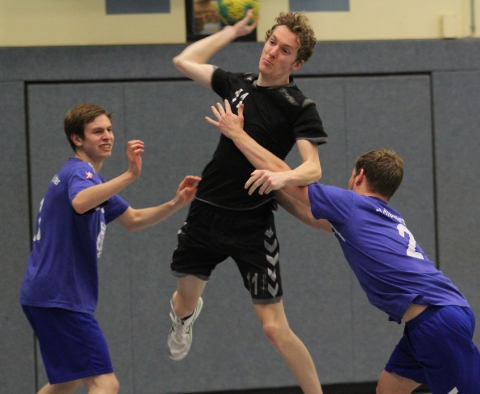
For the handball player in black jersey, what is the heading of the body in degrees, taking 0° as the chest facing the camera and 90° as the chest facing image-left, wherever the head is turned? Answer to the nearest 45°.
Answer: approximately 45°

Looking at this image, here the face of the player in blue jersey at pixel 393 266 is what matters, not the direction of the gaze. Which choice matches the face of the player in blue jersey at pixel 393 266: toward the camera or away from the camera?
away from the camera

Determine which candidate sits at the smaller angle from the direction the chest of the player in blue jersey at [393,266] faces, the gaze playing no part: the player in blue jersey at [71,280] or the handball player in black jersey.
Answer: the handball player in black jersey

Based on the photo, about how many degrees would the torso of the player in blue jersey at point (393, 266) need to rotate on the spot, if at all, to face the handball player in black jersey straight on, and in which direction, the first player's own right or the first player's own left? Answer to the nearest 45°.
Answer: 0° — they already face them

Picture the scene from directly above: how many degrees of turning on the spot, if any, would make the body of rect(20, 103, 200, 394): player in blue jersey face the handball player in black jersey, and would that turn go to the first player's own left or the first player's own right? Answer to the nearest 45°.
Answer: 0° — they already face them

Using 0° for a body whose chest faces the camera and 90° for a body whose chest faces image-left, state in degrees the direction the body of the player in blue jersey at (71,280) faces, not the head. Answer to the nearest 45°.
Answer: approximately 270°

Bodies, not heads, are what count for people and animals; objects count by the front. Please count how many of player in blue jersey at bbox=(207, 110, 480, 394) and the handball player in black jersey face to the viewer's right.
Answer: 0

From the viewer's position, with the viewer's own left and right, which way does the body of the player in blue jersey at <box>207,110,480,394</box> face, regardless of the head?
facing away from the viewer and to the left of the viewer
